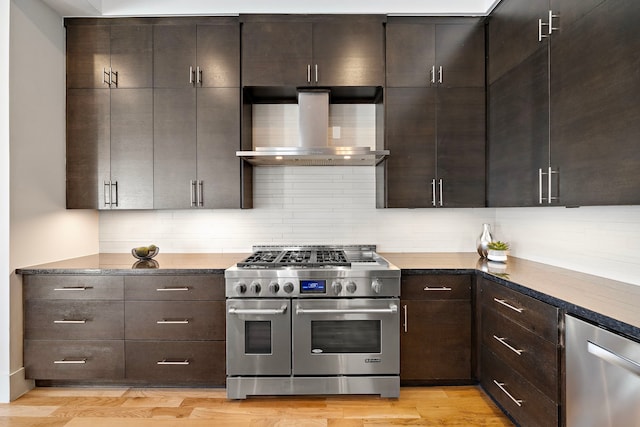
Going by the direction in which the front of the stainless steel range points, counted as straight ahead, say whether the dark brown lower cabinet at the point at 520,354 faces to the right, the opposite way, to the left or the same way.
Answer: to the right

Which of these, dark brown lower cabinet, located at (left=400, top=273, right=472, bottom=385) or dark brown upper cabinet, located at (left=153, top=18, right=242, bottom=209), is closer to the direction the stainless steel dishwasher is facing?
the dark brown upper cabinet

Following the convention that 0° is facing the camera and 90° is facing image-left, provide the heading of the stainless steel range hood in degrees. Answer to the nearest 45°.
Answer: approximately 0°

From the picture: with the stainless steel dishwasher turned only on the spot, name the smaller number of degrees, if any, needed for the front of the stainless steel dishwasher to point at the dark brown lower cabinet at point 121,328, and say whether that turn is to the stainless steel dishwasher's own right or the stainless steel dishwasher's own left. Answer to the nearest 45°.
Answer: approximately 45° to the stainless steel dishwasher's own right

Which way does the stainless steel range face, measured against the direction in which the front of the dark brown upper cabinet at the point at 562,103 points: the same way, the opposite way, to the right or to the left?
to the left

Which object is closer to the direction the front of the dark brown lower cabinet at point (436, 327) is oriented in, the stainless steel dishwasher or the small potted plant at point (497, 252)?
the stainless steel dishwasher

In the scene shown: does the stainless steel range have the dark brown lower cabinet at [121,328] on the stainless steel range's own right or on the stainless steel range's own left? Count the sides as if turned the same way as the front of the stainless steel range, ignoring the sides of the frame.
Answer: on the stainless steel range's own right

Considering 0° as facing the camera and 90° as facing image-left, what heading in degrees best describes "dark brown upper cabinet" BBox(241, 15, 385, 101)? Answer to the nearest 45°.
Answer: approximately 0°

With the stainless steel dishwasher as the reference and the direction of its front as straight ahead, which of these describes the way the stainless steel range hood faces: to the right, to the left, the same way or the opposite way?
to the left
